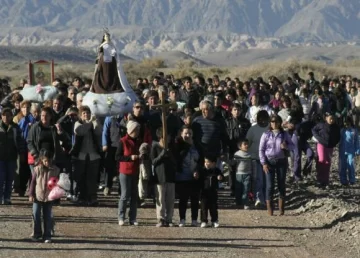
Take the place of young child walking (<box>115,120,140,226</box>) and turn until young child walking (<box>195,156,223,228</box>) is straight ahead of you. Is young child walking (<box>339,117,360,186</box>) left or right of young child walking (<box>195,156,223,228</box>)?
left

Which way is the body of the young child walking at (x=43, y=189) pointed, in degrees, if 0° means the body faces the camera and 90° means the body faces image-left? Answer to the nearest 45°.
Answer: approximately 0°

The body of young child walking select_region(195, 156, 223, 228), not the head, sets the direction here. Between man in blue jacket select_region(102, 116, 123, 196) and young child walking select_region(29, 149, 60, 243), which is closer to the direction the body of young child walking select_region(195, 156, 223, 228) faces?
the young child walking

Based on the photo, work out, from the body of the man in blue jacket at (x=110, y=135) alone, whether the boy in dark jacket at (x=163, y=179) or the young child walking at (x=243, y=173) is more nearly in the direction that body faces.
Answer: the boy in dark jacket

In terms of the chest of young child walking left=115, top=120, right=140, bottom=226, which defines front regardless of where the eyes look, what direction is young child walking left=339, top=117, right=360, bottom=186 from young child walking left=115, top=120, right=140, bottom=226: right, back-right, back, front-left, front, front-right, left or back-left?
left

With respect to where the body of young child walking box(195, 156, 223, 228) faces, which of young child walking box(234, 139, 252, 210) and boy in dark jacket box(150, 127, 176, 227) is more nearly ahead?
the boy in dark jacket
